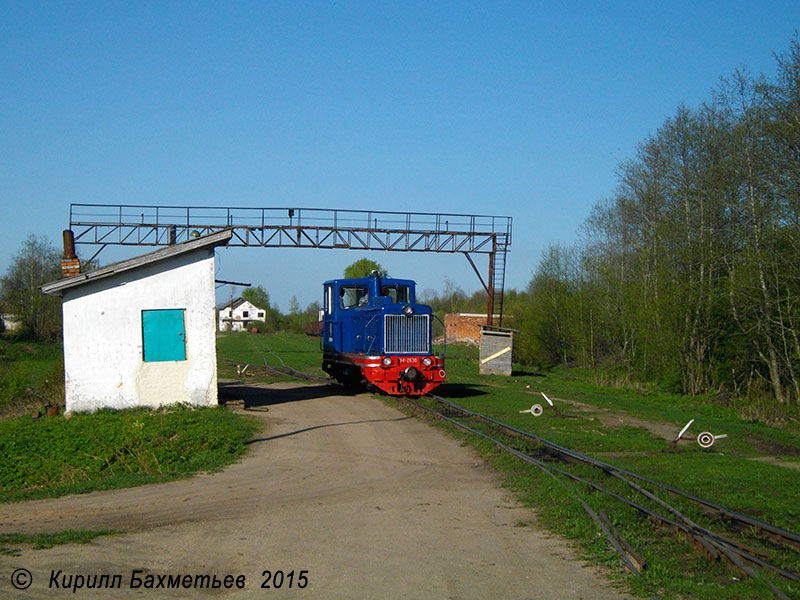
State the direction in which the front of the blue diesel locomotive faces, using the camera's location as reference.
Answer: facing the viewer and to the right of the viewer

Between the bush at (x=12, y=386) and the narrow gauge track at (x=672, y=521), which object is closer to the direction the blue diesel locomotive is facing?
the narrow gauge track

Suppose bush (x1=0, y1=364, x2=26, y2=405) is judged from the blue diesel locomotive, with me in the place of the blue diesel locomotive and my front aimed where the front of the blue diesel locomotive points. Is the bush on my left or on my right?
on my right

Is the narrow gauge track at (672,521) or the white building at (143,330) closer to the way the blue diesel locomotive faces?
the narrow gauge track

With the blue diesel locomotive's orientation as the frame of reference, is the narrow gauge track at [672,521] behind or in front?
in front

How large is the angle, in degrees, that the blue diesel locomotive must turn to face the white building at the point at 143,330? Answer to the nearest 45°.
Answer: approximately 90° to its right
